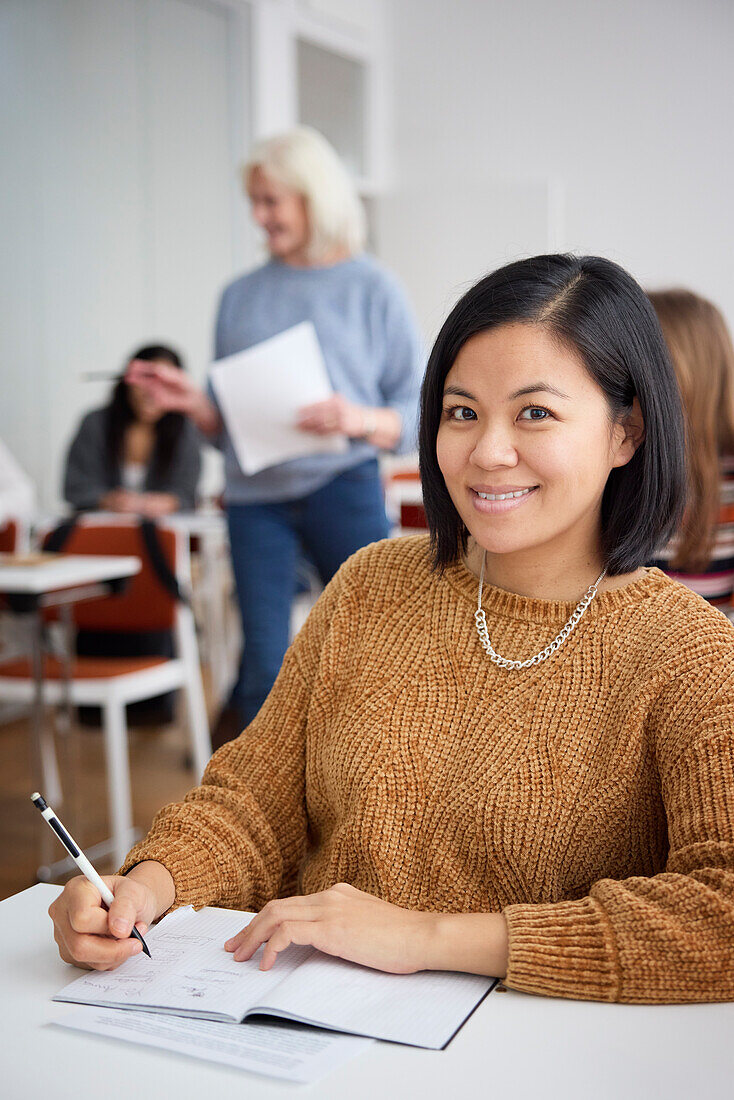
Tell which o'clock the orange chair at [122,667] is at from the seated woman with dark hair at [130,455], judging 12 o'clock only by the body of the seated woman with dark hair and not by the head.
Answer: The orange chair is roughly at 12 o'clock from the seated woman with dark hair.

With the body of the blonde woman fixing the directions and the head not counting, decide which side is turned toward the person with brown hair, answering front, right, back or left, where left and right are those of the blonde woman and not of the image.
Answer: left

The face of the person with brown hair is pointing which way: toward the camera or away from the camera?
away from the camera

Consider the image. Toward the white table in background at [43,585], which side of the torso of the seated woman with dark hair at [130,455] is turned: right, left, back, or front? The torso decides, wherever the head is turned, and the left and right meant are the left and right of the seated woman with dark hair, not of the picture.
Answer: front

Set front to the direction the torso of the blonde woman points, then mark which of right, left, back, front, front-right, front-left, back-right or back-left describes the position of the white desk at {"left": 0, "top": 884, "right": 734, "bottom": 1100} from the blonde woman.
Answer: front-left

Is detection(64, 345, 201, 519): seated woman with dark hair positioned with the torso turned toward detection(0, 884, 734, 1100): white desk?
yes

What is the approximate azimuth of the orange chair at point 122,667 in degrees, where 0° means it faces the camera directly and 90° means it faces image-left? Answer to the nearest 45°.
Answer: approximately 45°

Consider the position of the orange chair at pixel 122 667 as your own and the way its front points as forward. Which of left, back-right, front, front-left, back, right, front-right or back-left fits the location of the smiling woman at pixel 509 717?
front-left
